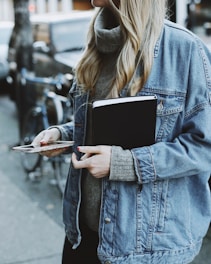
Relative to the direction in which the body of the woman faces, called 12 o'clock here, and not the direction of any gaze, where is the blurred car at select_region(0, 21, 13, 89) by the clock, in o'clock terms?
The blurred car is roughly at 4 o'clock from the woman.

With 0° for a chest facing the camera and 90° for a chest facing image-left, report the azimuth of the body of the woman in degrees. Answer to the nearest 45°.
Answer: approximately 45°
